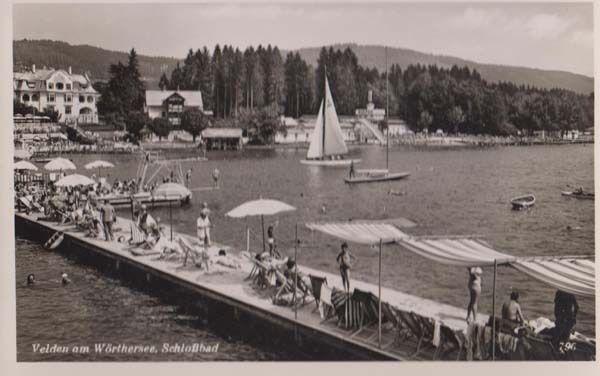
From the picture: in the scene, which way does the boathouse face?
toward the camera

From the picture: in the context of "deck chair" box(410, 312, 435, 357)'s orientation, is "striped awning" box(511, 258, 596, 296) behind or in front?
in front

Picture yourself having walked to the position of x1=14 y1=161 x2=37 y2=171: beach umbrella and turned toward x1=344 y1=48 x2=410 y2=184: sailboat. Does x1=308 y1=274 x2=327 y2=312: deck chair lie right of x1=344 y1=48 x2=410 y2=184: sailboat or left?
right

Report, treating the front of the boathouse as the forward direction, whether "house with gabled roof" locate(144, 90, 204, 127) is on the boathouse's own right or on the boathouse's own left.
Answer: on the boathouse's own right

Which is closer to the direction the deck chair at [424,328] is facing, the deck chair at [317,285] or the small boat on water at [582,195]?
the small boat on water

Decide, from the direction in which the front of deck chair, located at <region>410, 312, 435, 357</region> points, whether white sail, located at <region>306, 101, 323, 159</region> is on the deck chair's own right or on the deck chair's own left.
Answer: on the deck chair's own left

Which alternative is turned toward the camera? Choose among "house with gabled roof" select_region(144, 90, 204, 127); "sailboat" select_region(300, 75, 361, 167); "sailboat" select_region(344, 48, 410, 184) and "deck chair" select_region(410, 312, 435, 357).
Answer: the house with gabled roof

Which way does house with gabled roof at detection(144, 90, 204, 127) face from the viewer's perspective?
toward the camera

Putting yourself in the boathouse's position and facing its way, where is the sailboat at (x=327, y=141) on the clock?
The sailboat is roughly at 10 o'clock from the boathouse.
